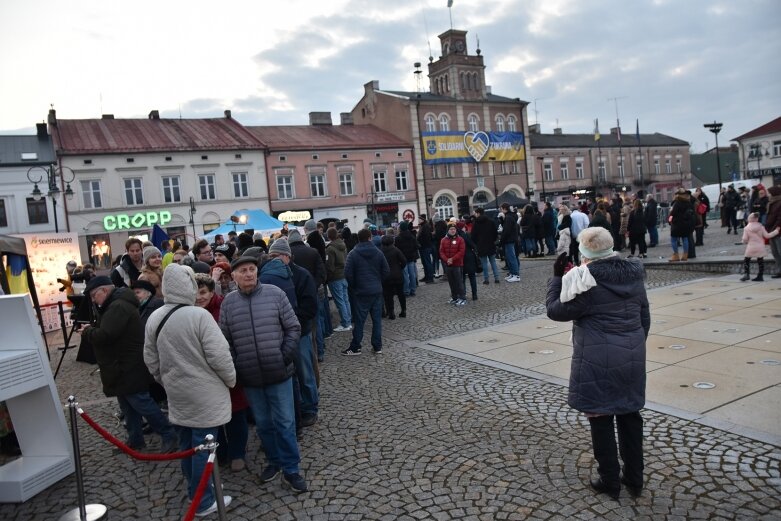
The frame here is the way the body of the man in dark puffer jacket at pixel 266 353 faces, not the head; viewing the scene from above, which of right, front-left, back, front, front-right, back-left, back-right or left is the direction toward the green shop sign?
back

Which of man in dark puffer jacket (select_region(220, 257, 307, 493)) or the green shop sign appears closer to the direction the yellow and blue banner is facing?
the man in dark puffer jacket

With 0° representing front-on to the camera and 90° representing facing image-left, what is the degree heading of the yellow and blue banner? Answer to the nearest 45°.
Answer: approximately 0°

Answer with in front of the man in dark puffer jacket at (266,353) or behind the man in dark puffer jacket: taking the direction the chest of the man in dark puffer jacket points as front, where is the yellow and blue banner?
behind

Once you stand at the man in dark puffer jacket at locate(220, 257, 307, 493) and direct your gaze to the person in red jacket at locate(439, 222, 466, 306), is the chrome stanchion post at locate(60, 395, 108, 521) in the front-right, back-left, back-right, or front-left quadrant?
back-left

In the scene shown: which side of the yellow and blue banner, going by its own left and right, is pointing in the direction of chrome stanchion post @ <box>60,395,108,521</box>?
front

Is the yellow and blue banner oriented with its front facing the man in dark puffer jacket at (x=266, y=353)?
yes

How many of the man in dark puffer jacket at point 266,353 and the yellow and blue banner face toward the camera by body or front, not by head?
2

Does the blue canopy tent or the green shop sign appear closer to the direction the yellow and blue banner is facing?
the blue canopy tent

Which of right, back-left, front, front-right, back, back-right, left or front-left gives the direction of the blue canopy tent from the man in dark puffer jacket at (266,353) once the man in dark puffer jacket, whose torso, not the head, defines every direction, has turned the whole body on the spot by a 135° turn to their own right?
front-right

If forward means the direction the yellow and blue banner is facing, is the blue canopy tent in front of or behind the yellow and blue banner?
in front

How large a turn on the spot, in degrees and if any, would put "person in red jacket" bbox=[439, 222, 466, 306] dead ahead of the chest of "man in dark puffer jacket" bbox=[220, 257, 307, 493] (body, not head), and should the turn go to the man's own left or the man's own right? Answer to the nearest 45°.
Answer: approximately 135° to the man's own left

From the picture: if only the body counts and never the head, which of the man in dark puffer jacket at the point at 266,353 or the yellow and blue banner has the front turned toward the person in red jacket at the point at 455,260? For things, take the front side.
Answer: the yellow and blue banner

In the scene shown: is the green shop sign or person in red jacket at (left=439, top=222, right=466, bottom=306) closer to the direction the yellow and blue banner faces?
the person in red jacket

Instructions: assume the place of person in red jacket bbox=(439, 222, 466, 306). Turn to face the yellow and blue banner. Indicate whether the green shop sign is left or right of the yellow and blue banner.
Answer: left
